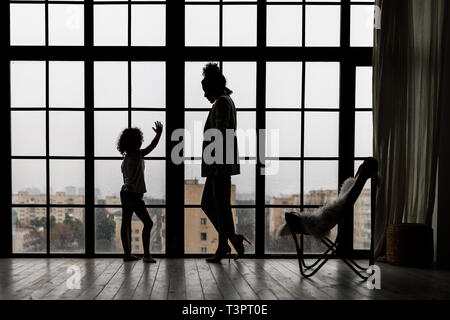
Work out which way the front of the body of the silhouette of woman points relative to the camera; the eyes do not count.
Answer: to the viewer's left

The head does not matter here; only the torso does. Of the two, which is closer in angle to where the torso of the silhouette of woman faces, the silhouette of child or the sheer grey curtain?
the silhouette of child

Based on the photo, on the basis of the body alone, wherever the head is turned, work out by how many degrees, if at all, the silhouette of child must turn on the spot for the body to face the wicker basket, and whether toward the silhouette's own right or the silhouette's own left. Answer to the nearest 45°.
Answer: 0° — they already face it

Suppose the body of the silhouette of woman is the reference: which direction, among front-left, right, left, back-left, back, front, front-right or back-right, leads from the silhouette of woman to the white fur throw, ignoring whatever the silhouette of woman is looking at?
back-left

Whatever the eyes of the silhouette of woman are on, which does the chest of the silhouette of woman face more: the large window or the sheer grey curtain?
the large window

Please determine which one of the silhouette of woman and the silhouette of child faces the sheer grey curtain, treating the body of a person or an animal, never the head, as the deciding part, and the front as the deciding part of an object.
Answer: the silhouette of child

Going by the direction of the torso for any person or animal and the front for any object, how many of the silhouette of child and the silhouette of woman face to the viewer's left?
1

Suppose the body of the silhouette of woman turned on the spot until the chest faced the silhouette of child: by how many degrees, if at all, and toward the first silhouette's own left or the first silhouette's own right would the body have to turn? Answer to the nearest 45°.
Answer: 0° — they already face them

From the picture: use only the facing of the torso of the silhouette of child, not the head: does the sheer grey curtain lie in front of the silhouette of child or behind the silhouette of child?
in front

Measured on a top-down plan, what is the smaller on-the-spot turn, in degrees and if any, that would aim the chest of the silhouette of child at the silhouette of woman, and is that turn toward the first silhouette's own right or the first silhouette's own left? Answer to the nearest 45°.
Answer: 0° — they already face them

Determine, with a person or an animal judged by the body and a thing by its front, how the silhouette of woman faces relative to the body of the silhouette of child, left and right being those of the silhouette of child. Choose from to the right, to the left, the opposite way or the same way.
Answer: the opposite way

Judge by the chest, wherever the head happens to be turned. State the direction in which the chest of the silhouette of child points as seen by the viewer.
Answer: to the viewer's right

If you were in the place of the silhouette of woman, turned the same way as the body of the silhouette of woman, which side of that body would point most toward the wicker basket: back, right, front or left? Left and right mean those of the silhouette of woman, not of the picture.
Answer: back
